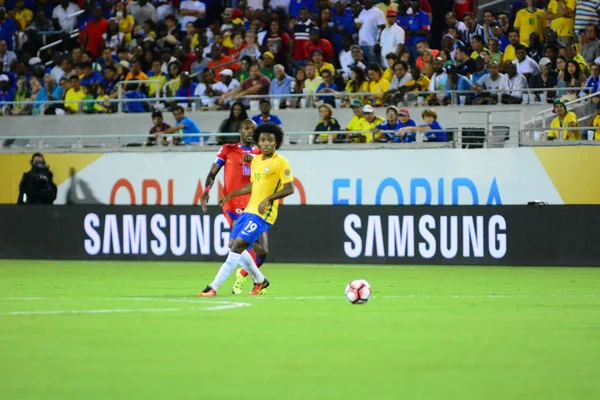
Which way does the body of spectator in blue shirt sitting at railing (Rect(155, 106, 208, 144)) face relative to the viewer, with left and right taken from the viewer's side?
facing the viewer and to the left of the viewer

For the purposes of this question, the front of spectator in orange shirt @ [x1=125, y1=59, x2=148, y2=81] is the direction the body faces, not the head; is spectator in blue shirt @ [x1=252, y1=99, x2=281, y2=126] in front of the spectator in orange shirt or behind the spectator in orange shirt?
in front

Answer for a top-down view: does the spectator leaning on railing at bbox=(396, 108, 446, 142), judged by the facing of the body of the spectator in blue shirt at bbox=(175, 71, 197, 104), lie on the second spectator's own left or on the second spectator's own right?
on the second spectator's own left

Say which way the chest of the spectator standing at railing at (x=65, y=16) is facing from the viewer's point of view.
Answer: toward the camera

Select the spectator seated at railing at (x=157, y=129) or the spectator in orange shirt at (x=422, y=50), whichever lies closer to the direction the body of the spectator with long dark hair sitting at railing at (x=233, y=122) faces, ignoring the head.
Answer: the spectator seated at railing

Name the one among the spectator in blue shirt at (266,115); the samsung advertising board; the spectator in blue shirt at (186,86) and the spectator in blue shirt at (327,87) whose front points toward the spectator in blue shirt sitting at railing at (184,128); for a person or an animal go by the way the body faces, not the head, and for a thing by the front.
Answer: the spectator in blue shirt at (186,86)

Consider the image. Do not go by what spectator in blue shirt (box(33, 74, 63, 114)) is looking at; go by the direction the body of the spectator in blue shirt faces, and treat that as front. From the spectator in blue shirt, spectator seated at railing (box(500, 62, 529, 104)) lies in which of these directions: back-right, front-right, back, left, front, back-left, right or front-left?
front-left

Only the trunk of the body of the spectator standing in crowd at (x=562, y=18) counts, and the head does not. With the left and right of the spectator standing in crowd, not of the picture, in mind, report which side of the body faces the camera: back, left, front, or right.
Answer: front

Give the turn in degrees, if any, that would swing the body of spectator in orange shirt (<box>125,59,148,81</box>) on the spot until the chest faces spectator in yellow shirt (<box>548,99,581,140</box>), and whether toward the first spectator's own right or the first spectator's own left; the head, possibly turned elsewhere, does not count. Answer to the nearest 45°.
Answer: approximately 45° to the first spectator's own left

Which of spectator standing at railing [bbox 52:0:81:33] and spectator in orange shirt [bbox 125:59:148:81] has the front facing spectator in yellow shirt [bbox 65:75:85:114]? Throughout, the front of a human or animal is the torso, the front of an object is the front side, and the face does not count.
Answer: the spectator standing at railing

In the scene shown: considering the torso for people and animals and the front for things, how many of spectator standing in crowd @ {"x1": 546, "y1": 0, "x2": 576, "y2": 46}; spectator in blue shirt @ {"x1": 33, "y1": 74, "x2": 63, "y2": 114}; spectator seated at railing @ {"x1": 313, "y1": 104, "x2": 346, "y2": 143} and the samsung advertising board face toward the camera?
4

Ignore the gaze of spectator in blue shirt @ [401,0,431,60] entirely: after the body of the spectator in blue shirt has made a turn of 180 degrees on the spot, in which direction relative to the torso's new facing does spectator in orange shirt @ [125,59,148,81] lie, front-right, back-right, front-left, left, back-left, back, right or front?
back-left

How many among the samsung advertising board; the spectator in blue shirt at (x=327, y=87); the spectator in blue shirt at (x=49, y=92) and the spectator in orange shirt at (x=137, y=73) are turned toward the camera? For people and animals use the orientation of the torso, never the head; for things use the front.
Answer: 4
